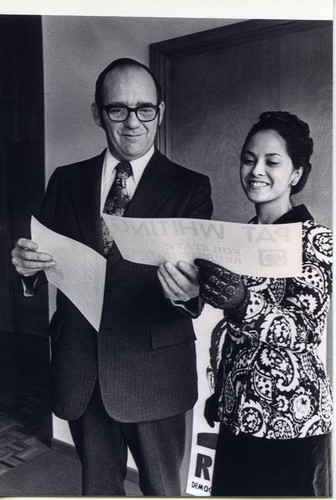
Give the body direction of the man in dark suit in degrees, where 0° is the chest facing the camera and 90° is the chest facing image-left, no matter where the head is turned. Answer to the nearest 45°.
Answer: approximately 0°

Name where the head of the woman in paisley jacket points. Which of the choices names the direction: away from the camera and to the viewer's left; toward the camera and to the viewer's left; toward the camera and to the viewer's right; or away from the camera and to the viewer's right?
toward the camera and to the viewer's left

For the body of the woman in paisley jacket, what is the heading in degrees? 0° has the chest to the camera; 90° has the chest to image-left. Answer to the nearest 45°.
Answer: approximately 45°
